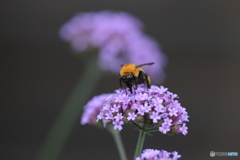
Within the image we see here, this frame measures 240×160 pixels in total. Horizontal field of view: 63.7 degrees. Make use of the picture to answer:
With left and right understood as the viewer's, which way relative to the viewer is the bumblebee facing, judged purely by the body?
facing the viewer and to the left of the viewer

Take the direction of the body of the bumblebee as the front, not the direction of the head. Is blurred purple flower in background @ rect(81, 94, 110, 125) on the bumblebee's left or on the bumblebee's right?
on the bumblebee's right
